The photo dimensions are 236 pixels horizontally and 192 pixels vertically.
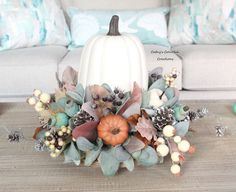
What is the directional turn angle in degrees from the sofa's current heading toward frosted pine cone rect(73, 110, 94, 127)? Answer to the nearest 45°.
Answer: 0° — it already faces it

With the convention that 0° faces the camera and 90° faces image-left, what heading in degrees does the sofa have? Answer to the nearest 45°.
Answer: approximately 0°
